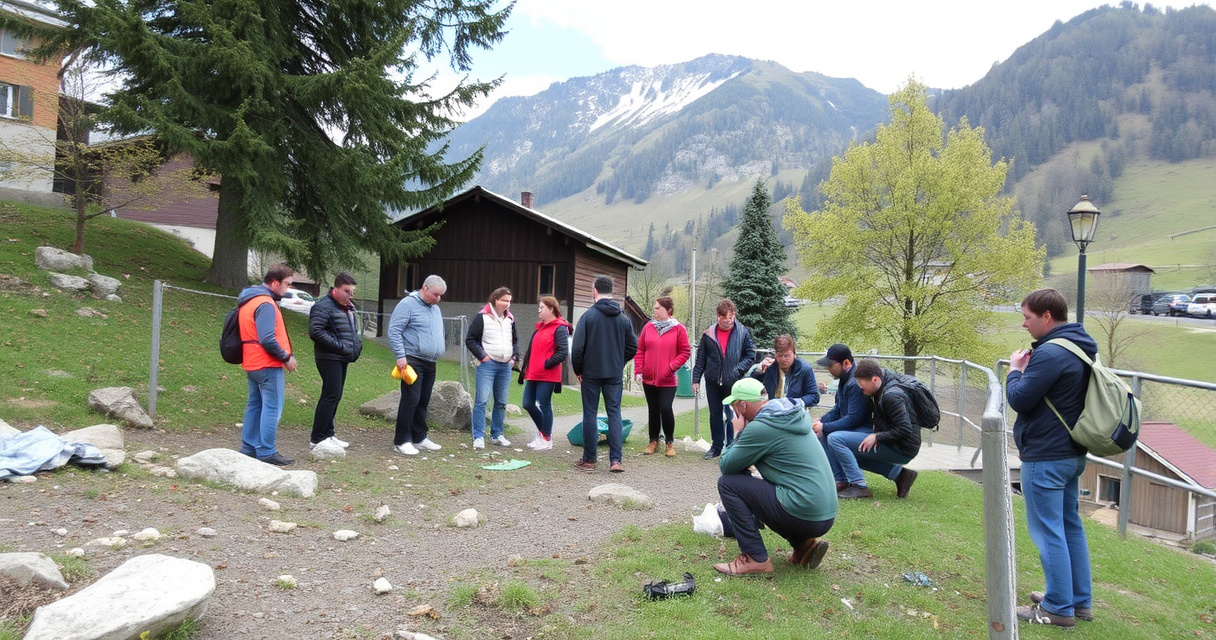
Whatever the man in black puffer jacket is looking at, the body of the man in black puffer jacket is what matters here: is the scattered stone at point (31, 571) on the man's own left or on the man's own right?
on the man's own right

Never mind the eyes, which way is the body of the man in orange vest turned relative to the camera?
to the viewer's right

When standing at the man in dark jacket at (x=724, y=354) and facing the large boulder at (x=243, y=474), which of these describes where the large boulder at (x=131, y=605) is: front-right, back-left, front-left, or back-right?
front-left

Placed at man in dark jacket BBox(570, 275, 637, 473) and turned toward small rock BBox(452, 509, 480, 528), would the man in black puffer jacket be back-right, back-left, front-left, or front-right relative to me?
front-right

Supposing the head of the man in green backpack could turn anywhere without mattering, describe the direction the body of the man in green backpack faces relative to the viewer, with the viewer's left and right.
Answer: facing to the left of the viewer

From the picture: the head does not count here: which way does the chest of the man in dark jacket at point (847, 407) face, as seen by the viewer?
to the viewer's left

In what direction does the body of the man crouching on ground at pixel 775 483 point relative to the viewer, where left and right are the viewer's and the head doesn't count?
facing to the left of the viewer

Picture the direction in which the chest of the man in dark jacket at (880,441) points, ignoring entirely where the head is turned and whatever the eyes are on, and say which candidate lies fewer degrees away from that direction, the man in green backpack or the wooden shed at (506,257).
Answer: the wooden shed

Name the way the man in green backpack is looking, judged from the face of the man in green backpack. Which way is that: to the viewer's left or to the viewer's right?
to the viewer's left

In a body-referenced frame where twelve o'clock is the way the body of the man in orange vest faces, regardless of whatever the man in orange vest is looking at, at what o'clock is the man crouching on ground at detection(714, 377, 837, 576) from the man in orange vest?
The man crouching on ground is roughly at 2 o'clock from the man in orange vest.

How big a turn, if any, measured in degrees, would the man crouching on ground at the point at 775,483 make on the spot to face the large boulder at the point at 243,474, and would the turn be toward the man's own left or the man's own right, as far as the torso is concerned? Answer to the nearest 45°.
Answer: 0° — they already face it

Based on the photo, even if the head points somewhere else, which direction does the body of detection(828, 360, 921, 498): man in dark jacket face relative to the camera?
to the viewer's left

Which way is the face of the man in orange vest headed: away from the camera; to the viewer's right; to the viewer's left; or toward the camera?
to the viewer's right

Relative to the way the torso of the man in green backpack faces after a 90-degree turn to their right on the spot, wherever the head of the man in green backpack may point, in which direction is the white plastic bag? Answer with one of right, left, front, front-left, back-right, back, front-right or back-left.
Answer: left

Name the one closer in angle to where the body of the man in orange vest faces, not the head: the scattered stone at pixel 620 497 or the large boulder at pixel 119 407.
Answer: the scattered stone

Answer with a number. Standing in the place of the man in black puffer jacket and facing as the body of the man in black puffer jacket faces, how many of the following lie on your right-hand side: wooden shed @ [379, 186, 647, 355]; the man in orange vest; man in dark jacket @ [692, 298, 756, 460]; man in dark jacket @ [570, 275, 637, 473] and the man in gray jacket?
1

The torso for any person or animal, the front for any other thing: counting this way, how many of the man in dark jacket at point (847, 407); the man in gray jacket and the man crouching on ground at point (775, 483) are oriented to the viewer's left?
2

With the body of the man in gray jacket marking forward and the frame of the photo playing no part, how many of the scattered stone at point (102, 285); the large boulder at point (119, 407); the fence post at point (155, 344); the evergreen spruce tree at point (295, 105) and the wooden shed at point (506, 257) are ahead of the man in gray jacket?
0
